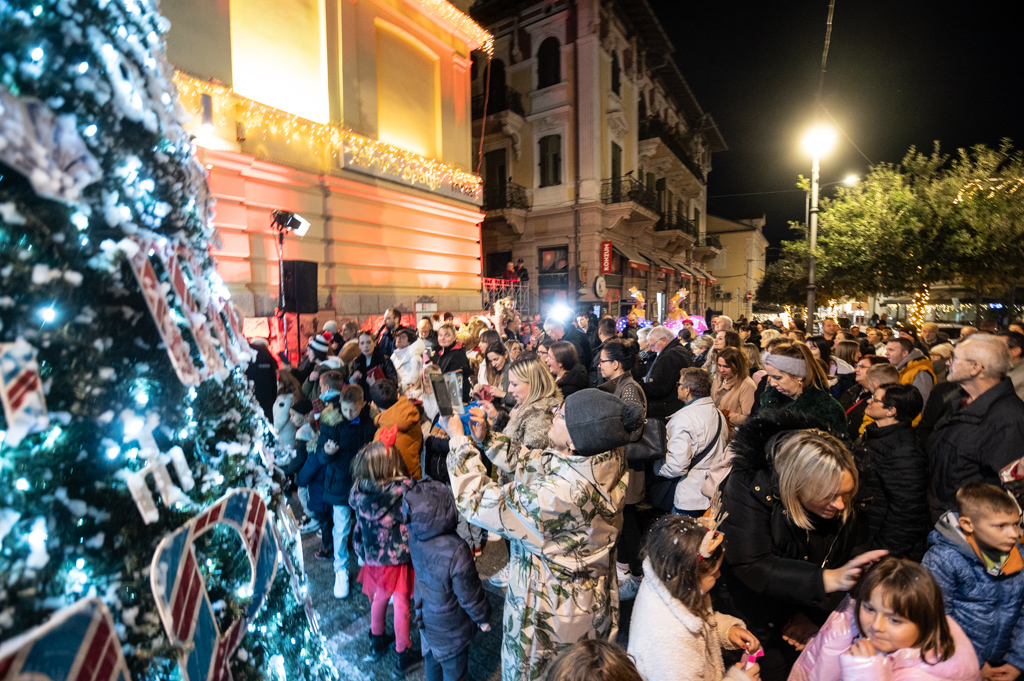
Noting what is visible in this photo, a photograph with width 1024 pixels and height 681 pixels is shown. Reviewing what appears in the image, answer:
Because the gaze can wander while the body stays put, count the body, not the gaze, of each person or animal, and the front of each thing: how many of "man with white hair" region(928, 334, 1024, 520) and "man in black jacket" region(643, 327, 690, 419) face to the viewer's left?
2

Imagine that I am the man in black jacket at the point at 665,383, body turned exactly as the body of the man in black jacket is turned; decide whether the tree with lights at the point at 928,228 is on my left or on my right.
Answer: on my right

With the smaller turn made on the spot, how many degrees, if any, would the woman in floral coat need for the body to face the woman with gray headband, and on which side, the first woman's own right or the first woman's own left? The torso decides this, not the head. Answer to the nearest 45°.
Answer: approximately 90° to the first woman's own right

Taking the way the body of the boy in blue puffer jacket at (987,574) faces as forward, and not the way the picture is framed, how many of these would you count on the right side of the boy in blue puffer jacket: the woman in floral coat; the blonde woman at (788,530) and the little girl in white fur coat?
3

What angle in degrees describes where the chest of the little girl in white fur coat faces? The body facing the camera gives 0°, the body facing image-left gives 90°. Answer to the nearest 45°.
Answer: approximately 270°

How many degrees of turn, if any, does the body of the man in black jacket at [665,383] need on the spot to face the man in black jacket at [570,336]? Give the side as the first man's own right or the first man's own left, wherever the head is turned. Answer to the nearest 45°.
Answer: approximately 45° to the first man's own right

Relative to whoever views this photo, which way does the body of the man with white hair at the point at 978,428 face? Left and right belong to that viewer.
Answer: facing to the left of the viewer

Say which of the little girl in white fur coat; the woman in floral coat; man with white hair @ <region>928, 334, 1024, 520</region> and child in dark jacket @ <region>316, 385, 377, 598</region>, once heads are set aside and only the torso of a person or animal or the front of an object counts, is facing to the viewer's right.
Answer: the little girl in white fur coat
